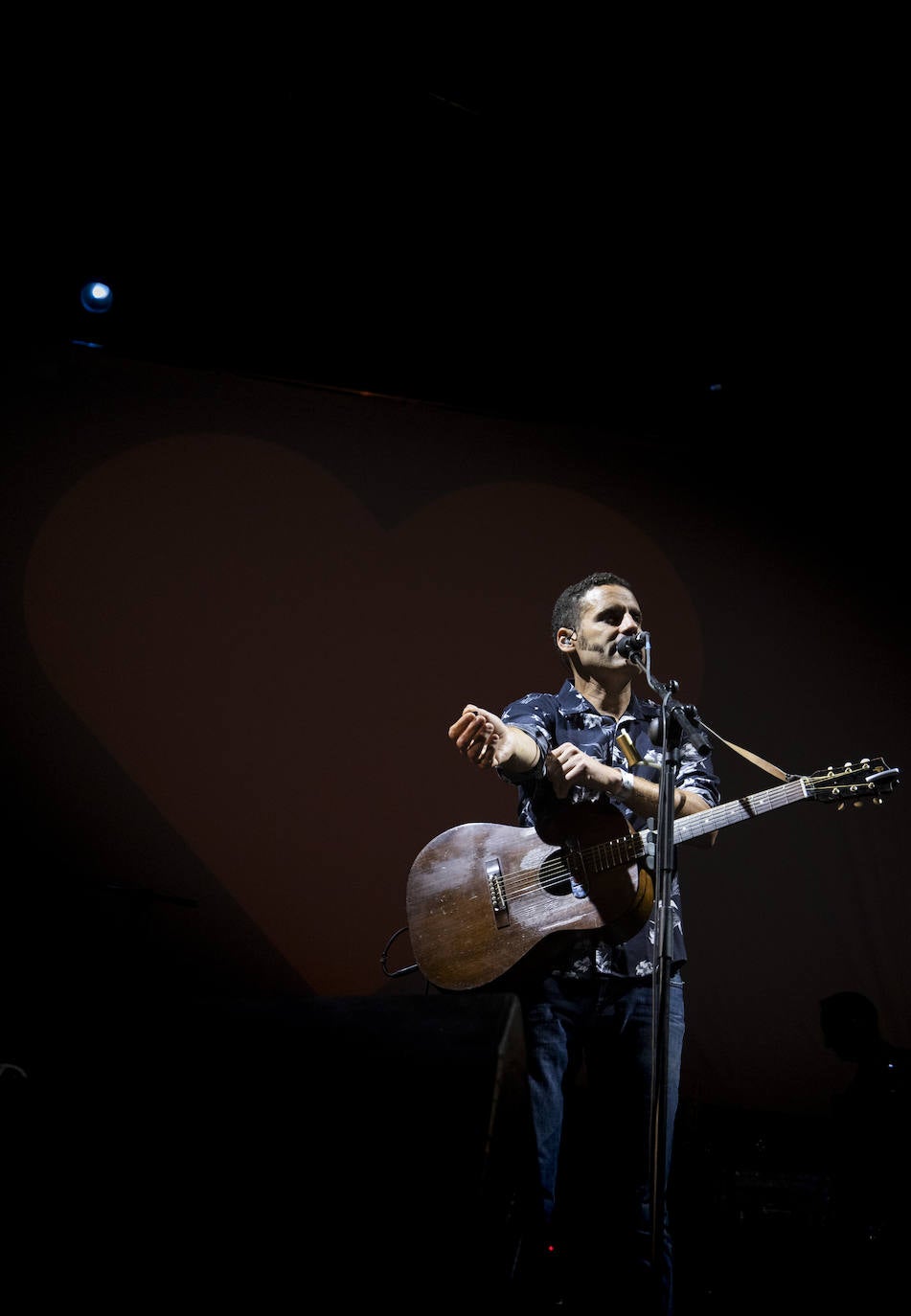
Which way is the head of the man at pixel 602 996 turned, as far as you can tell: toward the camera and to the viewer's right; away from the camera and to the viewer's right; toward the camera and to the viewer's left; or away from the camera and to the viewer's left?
toward the camera and to the viewer's right

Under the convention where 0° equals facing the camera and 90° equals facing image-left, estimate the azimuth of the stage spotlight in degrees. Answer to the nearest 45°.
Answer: approximately 0°
